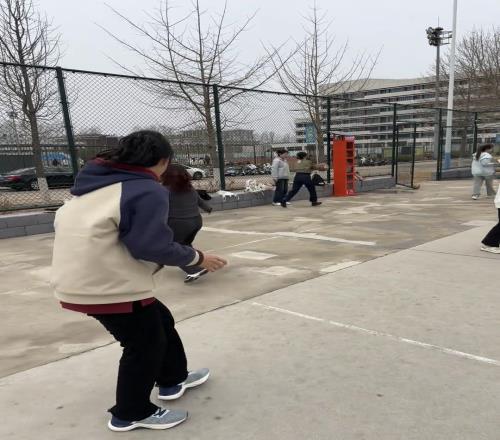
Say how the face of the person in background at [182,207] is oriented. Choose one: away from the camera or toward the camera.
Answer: away from the camera

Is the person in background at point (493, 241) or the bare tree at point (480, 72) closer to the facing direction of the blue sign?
the person in background

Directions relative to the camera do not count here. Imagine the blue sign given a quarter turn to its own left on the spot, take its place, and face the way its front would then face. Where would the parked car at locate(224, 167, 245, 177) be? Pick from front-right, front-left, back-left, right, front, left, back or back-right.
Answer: back-right

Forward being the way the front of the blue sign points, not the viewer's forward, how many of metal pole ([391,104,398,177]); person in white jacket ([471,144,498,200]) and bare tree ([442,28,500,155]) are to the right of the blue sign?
0

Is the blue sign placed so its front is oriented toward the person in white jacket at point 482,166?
no

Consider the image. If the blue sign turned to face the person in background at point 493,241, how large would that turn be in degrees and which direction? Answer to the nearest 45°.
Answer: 0° — it already faces them

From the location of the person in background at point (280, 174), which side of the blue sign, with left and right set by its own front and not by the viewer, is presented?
front

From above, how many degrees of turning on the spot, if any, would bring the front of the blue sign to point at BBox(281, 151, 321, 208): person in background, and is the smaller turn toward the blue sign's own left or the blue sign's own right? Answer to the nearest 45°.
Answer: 0° — it already faces them

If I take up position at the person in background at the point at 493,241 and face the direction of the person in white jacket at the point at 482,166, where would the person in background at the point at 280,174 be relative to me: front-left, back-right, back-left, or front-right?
front-left

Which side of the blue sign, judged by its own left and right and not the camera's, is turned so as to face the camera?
front

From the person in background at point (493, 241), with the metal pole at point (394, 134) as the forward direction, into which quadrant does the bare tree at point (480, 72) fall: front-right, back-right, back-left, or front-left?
front-right

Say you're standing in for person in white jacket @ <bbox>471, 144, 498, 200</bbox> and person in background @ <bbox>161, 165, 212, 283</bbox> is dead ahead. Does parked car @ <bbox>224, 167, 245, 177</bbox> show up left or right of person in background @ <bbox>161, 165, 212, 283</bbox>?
right

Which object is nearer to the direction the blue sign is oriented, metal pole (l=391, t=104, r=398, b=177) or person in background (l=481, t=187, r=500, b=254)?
the person in background

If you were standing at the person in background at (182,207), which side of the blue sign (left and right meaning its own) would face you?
front

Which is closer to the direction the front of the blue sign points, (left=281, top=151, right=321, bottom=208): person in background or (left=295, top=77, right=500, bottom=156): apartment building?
the person in background
